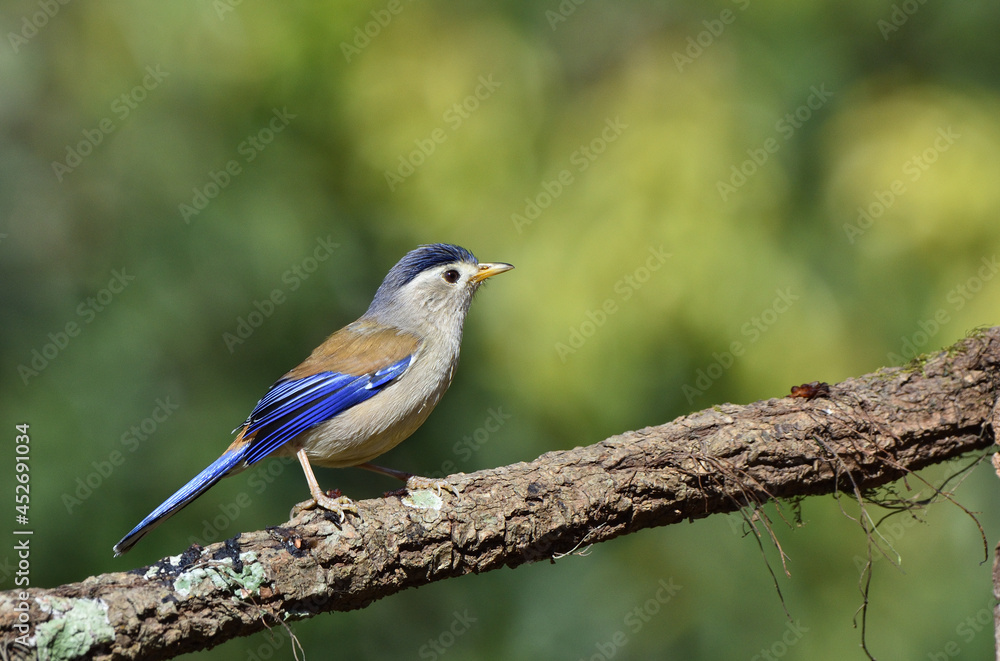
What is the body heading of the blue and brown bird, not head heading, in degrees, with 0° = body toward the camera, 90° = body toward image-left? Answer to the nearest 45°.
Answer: approximately 270°
